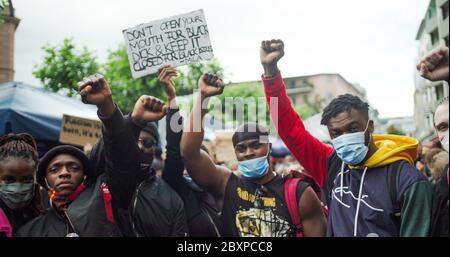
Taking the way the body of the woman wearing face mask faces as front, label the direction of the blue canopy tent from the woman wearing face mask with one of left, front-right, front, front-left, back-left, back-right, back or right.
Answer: back

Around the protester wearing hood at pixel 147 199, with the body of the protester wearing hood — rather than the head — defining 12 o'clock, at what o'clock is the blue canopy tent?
The blue canopy tent is roughly at 4 o'clock from the protester wearing hood.

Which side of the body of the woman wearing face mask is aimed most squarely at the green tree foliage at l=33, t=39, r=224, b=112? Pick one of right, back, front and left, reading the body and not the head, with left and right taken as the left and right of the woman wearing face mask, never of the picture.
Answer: back

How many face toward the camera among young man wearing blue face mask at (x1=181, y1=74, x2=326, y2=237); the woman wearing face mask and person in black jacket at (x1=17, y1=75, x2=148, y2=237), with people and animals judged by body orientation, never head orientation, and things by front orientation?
3

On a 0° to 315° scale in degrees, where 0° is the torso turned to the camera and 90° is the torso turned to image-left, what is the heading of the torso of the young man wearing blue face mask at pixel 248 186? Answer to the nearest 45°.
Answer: approximately 0°

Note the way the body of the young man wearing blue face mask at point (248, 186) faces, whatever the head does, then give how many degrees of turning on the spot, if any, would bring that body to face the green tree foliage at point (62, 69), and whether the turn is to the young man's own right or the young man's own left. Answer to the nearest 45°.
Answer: approximately 135° to the young man's own right

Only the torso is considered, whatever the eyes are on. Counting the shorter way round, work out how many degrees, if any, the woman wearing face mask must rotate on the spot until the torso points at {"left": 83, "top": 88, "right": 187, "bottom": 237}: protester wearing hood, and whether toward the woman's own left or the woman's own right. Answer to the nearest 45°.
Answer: approximately 90° to the woman's own left

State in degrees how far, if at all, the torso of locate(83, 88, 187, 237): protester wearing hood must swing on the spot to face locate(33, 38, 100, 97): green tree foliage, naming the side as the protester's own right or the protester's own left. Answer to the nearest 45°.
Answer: approximately 135° to the protester's own right

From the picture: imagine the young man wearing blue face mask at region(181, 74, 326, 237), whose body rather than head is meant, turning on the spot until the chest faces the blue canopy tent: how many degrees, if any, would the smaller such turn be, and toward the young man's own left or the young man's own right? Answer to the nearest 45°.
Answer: approximately 135° to the young man's own right

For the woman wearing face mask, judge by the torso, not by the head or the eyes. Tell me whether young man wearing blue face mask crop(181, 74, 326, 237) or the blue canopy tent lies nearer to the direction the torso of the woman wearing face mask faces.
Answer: the young man wearing blue face mask

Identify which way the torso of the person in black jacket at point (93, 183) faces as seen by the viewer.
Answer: toward the camera

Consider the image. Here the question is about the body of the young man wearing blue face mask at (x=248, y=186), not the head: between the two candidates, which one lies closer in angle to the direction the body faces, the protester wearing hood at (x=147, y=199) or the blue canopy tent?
the protester wearing hood
